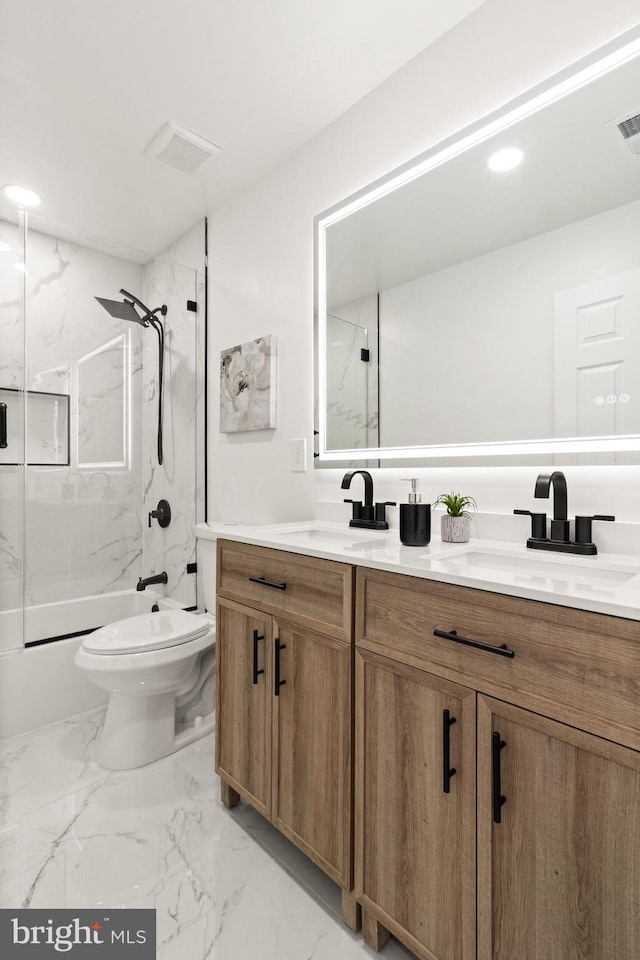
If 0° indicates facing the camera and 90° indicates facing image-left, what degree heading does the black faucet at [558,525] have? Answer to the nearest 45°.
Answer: approximately 45°

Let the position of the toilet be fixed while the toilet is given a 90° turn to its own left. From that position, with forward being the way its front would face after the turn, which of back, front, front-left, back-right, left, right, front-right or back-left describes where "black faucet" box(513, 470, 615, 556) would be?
front

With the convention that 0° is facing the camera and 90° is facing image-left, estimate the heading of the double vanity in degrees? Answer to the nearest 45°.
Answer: approximately 45°

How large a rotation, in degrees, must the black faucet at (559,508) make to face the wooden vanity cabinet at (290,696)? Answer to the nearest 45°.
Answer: approximately 45° to its right

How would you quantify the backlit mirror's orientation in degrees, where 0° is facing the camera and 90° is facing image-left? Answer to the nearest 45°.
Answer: approximately 45°

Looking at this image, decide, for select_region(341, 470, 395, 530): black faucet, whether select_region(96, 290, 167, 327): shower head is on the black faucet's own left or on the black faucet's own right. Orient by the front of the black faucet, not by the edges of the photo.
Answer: on the black faucet's own right

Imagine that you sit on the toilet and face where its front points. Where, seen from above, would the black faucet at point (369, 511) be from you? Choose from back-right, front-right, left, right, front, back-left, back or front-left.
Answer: left

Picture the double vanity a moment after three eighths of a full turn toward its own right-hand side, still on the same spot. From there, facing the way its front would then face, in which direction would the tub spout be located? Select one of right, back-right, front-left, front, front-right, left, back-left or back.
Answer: front-left
